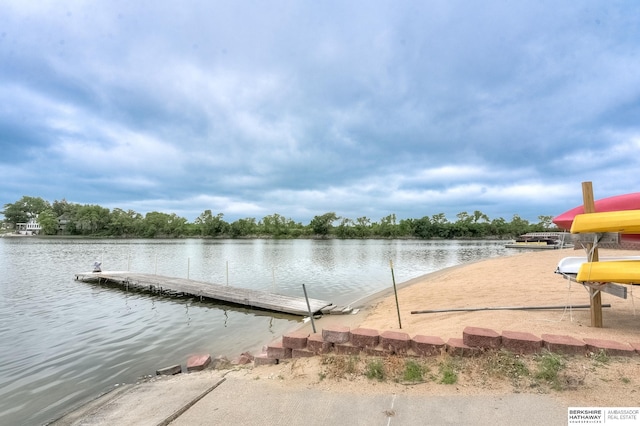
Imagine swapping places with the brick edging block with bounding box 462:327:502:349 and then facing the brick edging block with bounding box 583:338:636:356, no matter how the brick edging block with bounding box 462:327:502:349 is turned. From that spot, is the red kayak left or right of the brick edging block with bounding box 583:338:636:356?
left
